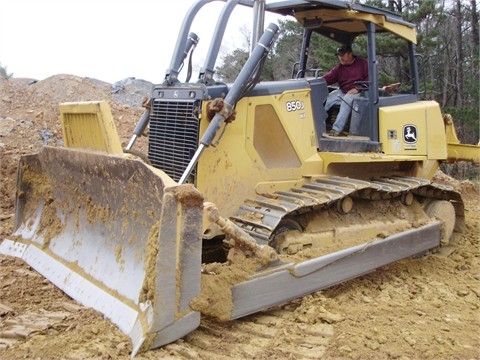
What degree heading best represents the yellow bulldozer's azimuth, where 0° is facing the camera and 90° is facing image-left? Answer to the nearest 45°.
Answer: approximately 45°

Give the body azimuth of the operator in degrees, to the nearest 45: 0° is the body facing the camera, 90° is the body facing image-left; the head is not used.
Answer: approximately 45°
